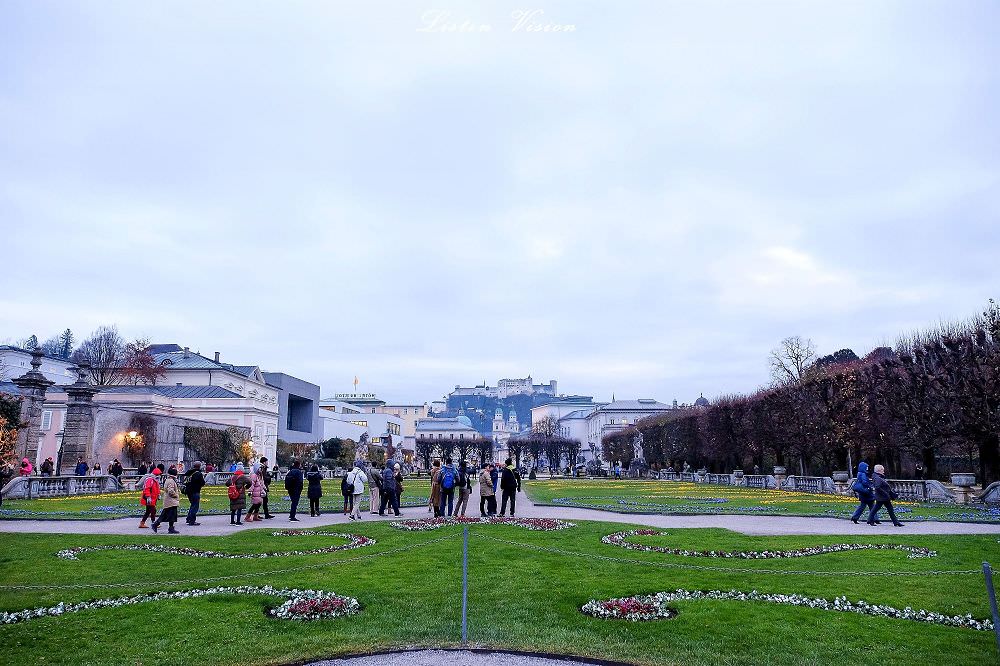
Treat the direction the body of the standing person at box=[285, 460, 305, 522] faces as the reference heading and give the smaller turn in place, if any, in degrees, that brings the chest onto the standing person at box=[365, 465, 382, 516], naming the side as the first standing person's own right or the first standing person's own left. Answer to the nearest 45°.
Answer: approximately 45° to the first standing person's own left

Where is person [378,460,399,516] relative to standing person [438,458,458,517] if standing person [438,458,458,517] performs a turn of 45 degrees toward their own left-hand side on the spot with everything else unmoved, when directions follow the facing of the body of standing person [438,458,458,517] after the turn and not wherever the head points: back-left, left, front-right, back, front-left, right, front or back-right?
front

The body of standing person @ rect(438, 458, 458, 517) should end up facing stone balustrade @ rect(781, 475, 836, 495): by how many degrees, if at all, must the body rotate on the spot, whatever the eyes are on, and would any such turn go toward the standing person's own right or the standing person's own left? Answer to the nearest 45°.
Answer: approximately 45° to the standing person's own right

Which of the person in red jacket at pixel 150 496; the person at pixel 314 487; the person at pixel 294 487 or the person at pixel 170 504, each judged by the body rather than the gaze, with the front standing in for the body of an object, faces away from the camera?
the person at pixel 314 487

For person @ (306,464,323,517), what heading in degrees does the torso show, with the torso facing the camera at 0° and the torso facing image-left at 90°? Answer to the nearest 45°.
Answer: approximately 180°

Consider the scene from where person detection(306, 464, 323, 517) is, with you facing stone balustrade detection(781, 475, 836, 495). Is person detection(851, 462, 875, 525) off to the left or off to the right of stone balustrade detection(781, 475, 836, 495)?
right

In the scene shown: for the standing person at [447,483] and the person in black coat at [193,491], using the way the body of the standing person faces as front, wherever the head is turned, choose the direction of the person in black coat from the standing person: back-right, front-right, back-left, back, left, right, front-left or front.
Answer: left

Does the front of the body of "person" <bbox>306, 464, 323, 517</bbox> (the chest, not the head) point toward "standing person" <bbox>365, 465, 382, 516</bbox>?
no

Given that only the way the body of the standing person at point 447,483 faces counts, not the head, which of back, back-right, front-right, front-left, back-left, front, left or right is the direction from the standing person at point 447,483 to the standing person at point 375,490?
front-left

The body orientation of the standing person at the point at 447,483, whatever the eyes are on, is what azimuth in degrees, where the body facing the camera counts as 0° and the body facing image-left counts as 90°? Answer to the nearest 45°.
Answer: approximately 180°
